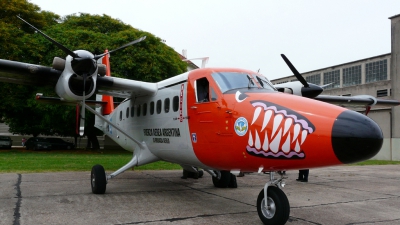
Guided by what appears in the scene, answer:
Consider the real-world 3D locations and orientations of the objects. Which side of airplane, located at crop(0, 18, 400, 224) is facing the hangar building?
left

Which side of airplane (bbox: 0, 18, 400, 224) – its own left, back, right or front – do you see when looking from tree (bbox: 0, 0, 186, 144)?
back

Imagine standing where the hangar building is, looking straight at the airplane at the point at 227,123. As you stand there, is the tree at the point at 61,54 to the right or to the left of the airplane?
right

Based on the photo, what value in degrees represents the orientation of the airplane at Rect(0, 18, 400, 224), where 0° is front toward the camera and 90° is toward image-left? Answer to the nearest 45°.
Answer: approximately 315°
